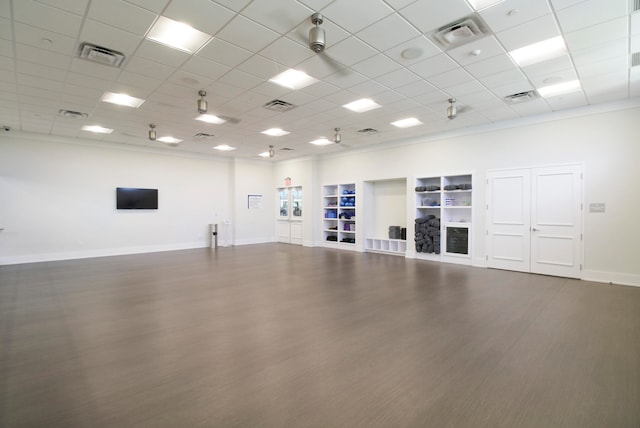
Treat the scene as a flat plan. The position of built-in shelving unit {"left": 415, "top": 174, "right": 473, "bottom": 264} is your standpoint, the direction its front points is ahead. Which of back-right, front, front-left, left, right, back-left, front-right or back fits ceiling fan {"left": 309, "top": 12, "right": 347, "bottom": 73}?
front-left

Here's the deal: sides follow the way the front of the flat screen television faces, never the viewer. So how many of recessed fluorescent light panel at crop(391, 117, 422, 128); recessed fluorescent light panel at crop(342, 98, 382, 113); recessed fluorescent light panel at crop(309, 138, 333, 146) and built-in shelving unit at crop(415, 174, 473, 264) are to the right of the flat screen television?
0

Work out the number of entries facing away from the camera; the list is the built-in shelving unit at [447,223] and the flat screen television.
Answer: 0

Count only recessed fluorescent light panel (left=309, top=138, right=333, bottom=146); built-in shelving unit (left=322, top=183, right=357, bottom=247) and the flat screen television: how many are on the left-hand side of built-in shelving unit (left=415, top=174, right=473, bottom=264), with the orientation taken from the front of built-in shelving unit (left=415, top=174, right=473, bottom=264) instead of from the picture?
0

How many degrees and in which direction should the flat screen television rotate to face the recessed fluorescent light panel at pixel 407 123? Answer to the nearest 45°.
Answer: approximately 45° to its left

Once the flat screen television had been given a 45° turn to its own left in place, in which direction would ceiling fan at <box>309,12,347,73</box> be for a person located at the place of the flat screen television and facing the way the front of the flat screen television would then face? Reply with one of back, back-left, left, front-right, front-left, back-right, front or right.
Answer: front-right

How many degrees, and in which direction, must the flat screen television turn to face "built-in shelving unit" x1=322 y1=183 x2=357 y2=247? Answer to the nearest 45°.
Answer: approximately 90° to its left

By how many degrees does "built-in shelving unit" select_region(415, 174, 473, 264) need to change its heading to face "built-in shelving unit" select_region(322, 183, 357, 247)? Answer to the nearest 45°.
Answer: approximately 90° to its right

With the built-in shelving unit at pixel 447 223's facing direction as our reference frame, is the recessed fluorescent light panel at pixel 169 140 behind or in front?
in front

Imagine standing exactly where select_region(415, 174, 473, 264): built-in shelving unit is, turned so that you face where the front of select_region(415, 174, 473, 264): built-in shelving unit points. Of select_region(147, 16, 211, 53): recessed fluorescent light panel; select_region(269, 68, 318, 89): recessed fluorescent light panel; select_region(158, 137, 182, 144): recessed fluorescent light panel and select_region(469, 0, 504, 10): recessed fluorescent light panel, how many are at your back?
0

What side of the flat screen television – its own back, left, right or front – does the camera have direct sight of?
front

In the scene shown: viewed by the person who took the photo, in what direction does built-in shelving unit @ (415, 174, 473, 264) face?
facing the viewer and to the left of the viewer

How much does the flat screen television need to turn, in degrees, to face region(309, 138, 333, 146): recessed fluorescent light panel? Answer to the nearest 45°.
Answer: approximately 45° to its left

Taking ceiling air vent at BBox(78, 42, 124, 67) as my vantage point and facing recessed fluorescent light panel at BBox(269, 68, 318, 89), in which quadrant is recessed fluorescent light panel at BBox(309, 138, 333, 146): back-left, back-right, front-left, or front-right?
front-left

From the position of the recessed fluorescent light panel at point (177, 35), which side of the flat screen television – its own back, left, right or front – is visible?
front

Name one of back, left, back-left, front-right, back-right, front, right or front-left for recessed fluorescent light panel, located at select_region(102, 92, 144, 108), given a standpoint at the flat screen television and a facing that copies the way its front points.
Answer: front

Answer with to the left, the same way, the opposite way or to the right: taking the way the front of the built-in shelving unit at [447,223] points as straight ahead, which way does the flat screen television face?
to the left

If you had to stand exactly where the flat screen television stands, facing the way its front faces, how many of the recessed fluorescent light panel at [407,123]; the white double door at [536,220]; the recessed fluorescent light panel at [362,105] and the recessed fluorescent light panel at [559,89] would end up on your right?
0

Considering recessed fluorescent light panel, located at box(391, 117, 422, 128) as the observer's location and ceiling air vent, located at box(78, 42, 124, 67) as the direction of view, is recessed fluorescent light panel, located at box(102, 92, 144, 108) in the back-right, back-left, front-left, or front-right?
front-right

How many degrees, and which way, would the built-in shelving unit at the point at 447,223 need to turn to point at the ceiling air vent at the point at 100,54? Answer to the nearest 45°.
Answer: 0° — it already faces it
